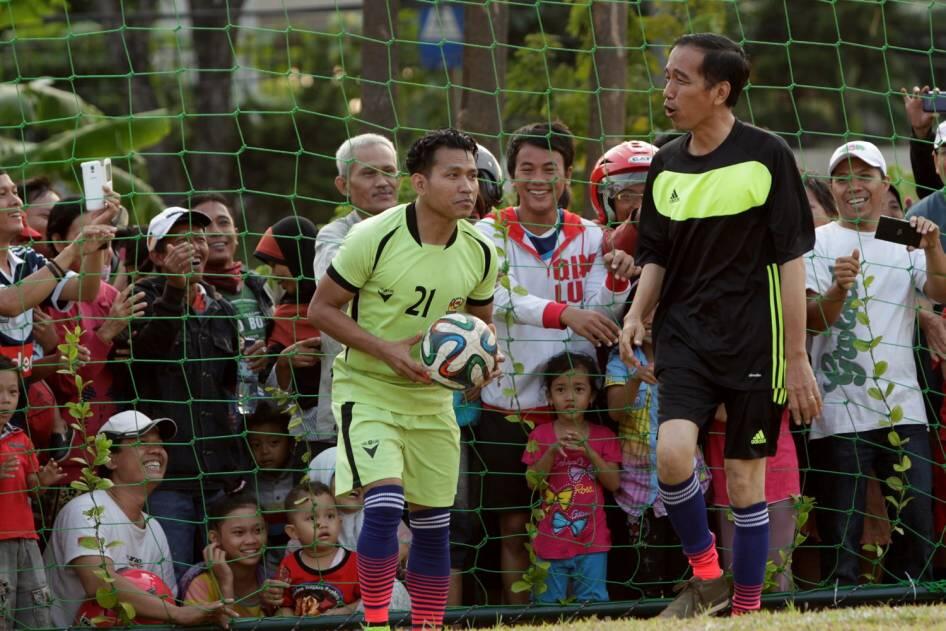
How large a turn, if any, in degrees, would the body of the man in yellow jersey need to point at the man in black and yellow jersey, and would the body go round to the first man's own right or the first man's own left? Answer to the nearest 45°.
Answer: approximately 45° to the first man's own left

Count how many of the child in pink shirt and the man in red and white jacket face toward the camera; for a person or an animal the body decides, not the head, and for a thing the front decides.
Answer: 2

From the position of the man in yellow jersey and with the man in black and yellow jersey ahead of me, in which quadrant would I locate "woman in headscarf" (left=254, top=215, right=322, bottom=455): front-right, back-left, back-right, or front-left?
back-left

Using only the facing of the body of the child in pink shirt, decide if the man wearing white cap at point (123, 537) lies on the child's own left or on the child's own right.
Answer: on the child's own right

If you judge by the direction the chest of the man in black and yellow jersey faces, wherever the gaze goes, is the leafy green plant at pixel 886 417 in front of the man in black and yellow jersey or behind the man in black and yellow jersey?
behind

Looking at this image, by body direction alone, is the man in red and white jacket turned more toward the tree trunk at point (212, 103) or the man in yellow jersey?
the man in yellow jersey

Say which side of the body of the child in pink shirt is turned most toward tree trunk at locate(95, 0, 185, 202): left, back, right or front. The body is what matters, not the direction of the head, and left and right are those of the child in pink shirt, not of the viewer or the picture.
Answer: back

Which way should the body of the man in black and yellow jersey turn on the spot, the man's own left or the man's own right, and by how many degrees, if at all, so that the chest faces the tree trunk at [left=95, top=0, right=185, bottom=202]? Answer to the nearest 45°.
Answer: approximately 90° to the man's own right

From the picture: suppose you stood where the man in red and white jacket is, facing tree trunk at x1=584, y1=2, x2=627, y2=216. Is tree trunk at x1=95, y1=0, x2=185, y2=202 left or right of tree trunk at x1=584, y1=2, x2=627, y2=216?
left

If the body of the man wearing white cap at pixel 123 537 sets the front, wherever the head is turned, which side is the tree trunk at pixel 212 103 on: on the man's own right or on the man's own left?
on the man's own left
